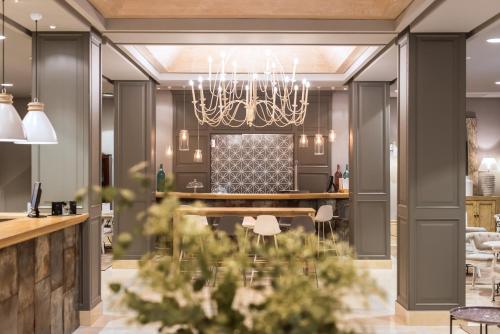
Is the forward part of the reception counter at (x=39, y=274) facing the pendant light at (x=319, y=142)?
no

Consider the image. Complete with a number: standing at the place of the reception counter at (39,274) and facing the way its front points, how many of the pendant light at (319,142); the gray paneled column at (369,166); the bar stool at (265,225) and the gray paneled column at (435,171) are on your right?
0

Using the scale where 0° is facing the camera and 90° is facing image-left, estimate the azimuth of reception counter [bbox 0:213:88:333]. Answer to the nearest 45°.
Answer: approximately 315°

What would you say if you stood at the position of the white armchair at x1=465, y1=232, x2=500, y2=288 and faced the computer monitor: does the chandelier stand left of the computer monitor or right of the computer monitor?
right

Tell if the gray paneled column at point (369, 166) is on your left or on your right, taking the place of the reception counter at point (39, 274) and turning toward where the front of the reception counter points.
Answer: on your left
